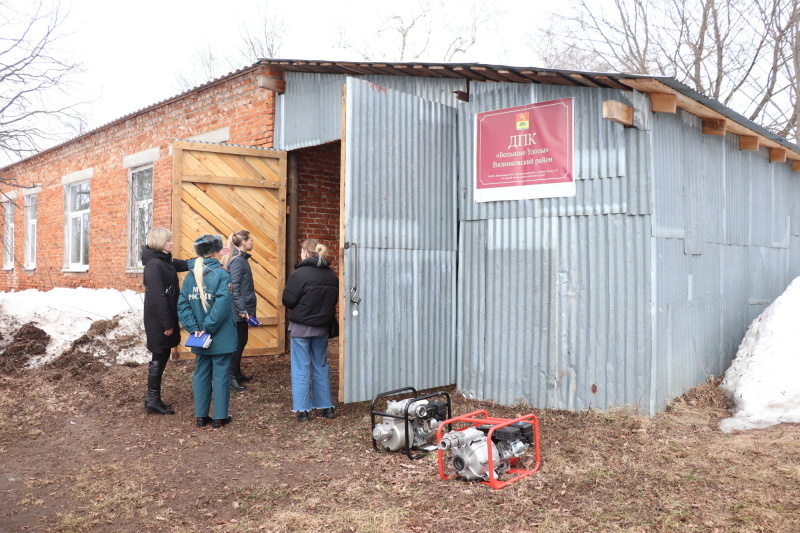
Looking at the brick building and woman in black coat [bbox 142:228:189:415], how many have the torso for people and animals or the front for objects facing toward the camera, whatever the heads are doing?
1

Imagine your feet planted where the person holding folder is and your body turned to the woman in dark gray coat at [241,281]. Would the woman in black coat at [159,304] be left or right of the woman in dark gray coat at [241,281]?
left

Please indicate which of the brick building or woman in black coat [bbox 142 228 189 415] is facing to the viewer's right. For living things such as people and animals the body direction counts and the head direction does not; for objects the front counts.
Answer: the woman in black coat

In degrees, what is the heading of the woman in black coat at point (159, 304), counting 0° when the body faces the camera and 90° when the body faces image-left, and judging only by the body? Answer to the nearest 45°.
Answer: approximately 270°
